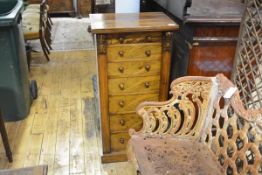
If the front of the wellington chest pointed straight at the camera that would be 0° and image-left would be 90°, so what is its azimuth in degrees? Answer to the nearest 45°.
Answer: approximately 0°
